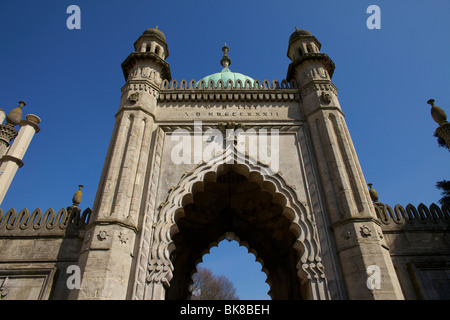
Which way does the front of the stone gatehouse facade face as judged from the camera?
facing the viewer

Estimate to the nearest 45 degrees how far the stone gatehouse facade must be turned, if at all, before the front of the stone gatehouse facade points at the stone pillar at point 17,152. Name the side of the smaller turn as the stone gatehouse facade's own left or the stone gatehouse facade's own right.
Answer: approximately 90° to the stone gatehouse facade's own right

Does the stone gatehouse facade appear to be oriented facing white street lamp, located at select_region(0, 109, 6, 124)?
no
